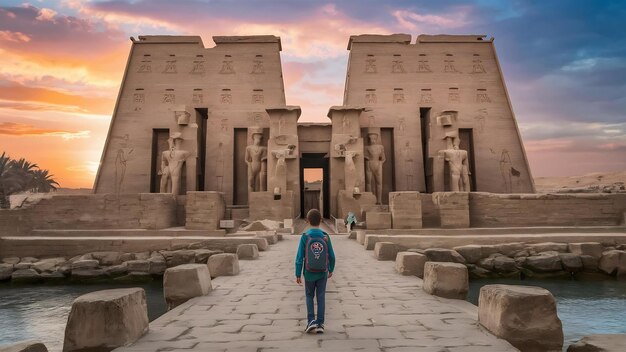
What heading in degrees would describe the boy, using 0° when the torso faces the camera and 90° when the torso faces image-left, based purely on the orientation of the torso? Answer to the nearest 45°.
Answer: approximately 180°

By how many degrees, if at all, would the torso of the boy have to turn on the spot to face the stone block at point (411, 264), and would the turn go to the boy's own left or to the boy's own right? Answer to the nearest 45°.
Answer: approximately 45° to the boy's own right

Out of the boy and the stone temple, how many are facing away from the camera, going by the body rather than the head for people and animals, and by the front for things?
1

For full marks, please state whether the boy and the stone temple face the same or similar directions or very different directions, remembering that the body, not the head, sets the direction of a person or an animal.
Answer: very different directions

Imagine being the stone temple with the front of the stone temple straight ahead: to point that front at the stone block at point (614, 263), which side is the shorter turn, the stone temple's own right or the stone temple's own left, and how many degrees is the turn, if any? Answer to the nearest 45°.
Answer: approximately 45° to the stone temple's own left

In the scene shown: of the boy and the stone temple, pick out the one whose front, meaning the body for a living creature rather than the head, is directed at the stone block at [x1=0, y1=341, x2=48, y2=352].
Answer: the stone temple

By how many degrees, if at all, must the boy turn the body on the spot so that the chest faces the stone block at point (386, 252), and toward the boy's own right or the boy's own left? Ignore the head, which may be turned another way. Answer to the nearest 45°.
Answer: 0° — they already face it

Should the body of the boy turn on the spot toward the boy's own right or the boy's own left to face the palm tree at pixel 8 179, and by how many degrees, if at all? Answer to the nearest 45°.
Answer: approximately 45° to the boy's own left

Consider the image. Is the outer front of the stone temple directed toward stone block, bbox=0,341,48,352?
yes

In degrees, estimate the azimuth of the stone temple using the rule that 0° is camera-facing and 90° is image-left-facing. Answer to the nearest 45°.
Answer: approximately 0°

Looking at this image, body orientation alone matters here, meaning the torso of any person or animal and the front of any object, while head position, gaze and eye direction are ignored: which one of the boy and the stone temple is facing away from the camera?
the boy
